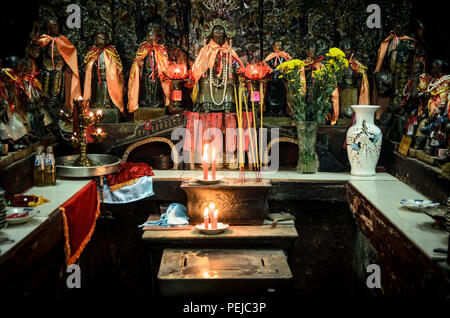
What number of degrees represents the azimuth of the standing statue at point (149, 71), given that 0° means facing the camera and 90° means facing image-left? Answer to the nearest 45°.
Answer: approximately 0°

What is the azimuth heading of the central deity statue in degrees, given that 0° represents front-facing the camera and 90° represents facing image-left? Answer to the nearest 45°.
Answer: approximately 0°

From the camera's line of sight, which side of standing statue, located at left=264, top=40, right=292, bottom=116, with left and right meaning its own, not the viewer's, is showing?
front

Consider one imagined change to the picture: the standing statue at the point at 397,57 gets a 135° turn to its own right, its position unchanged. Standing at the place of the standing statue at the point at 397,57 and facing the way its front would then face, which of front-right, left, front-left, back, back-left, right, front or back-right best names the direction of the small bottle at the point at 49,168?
back-left

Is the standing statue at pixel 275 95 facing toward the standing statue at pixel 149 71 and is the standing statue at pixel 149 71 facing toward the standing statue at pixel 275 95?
no

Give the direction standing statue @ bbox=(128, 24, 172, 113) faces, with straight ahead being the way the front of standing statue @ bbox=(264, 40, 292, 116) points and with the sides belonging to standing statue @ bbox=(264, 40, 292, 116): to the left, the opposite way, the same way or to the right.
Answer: the same way

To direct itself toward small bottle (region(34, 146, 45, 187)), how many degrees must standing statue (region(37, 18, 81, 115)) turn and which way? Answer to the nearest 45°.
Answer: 0° — it already faces it

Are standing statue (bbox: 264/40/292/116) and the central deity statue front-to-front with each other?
no

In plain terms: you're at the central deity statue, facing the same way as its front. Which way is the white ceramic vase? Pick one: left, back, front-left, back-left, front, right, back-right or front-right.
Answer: front-left

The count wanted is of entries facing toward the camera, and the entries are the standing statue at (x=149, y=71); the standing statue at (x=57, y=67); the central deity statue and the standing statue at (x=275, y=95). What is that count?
4

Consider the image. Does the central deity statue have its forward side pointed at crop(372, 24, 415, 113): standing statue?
no

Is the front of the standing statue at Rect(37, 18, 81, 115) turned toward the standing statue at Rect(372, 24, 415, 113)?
no

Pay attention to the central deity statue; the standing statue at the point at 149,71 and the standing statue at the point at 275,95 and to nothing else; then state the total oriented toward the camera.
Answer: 3

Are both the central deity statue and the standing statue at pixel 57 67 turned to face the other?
no

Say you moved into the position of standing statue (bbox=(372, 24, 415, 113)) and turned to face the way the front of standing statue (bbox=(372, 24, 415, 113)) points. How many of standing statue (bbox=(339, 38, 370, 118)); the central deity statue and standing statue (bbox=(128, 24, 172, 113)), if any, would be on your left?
0

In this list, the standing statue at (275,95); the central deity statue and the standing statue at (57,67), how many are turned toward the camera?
3

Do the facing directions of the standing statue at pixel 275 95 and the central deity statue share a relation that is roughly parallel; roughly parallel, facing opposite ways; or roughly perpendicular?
roughly parallel

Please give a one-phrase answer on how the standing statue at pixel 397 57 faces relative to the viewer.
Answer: facing the viewer and to the left of the viewer
